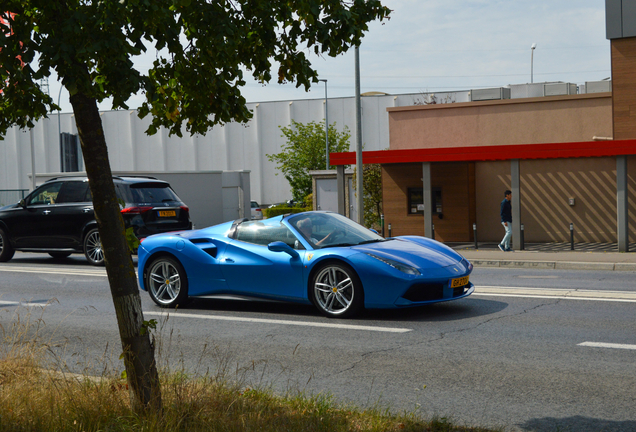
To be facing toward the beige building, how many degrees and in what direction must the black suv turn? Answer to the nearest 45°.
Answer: approximately 135° to its right

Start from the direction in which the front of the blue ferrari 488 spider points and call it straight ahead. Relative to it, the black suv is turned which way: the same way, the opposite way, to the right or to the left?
the opposite way

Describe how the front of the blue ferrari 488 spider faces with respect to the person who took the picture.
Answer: facing the viewer and to the right of the viewer

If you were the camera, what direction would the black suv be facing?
facing away from the viewer and to the left of the viewer

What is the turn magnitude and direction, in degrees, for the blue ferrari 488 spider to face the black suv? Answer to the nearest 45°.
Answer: approximately 180°

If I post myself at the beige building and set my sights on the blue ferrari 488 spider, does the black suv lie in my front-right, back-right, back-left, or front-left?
front-right

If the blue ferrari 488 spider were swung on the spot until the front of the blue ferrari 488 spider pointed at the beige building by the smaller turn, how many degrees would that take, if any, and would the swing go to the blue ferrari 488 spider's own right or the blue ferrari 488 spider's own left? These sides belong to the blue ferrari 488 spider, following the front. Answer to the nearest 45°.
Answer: approximately 90° to the blue ferrari 488 spider's own left

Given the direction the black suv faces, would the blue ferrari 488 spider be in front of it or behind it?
behind
